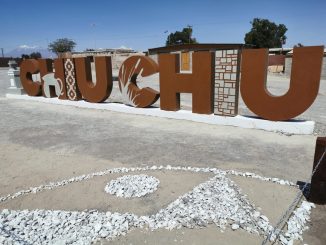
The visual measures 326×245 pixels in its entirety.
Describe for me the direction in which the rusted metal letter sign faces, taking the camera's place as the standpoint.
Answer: facing the viewer and to the left of the viewer
